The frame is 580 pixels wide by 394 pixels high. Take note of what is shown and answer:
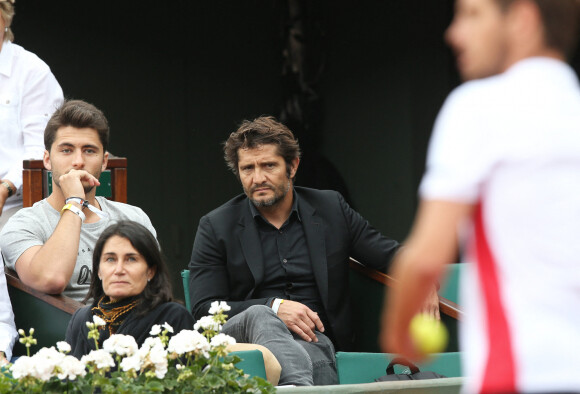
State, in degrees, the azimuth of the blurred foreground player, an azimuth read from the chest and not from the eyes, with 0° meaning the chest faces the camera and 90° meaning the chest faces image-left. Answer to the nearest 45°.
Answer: approximately 135°

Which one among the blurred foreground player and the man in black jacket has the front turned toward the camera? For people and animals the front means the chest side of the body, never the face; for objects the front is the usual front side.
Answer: the man in black jacket

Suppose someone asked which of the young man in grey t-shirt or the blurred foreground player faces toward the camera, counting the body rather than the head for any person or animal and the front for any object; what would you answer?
the young man in grey t-shirt

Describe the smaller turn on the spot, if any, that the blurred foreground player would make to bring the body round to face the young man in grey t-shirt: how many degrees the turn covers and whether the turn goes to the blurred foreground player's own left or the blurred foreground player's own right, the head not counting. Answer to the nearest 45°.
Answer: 0° — they already face them

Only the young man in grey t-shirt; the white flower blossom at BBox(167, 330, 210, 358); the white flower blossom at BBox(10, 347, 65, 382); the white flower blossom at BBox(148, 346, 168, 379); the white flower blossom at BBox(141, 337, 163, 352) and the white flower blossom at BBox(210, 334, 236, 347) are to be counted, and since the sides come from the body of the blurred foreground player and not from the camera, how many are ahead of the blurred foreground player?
6

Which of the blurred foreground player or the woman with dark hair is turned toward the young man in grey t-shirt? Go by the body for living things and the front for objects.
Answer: the blurred foreground player

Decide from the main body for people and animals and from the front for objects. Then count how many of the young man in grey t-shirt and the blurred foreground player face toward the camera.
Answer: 1

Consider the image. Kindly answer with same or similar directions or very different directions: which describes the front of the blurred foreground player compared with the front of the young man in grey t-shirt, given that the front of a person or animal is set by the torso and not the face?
very different directions

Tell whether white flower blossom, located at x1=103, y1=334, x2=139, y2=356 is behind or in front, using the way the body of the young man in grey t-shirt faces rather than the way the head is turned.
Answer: in front

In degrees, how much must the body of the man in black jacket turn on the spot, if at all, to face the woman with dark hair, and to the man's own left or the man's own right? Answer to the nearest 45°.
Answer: approximately 45° to the man's own right

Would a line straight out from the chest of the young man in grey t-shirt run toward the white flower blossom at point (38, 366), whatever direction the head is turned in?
yes

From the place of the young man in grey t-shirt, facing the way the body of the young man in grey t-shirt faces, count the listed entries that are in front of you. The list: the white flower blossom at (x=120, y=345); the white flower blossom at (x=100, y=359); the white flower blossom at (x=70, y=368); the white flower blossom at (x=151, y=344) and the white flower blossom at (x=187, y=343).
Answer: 5

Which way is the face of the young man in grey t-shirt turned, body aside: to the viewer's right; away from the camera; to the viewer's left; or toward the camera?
toward the camera

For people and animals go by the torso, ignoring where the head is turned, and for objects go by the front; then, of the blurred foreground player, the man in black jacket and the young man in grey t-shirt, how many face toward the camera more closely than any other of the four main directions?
2

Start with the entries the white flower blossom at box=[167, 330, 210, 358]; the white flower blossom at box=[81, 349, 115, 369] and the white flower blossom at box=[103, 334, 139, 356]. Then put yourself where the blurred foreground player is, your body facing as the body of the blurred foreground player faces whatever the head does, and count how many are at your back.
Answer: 0

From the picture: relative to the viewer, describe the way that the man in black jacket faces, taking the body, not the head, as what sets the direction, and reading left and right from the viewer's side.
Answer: facing the viewer

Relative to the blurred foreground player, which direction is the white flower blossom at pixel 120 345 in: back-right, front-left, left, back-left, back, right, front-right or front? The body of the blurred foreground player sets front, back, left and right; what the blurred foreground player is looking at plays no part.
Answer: front

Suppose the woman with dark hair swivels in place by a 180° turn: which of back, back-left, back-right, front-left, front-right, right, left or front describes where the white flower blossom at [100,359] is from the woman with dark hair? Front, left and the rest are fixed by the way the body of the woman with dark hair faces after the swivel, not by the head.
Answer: back-right

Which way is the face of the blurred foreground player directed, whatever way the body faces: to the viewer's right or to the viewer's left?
to the viewer's left

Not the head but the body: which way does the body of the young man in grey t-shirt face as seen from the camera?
toward the camera

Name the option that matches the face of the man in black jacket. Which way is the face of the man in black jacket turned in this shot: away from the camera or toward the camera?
toward the camera
